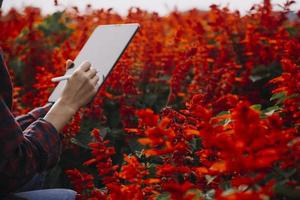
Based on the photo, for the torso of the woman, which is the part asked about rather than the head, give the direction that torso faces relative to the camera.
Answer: to the viewer's right
